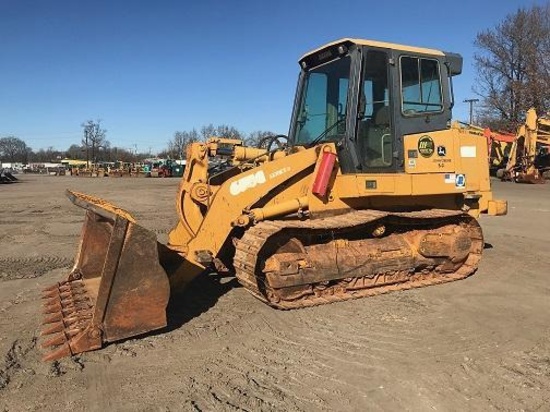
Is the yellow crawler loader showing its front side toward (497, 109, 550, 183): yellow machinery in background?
no

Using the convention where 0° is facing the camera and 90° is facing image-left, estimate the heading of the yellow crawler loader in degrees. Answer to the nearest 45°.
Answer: approximately 45°
